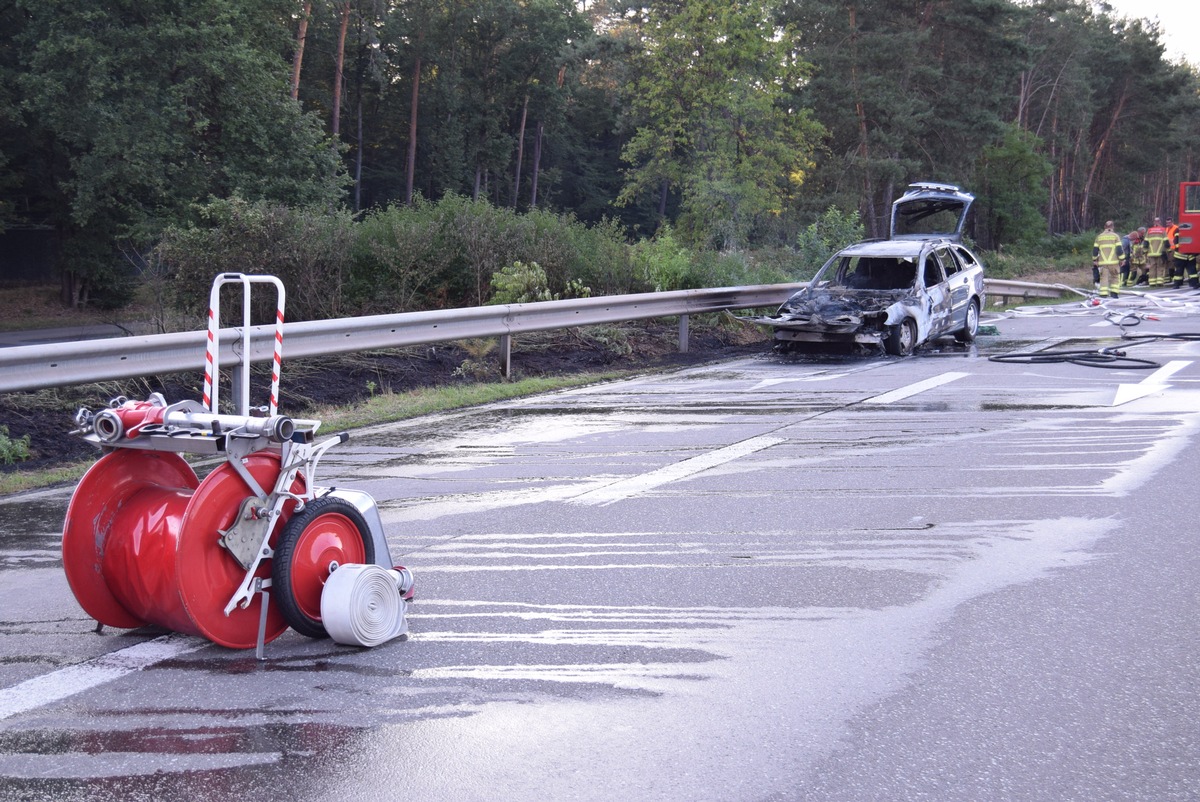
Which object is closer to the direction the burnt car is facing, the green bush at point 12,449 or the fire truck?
the green bush

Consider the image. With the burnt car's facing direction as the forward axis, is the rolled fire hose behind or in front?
in front
